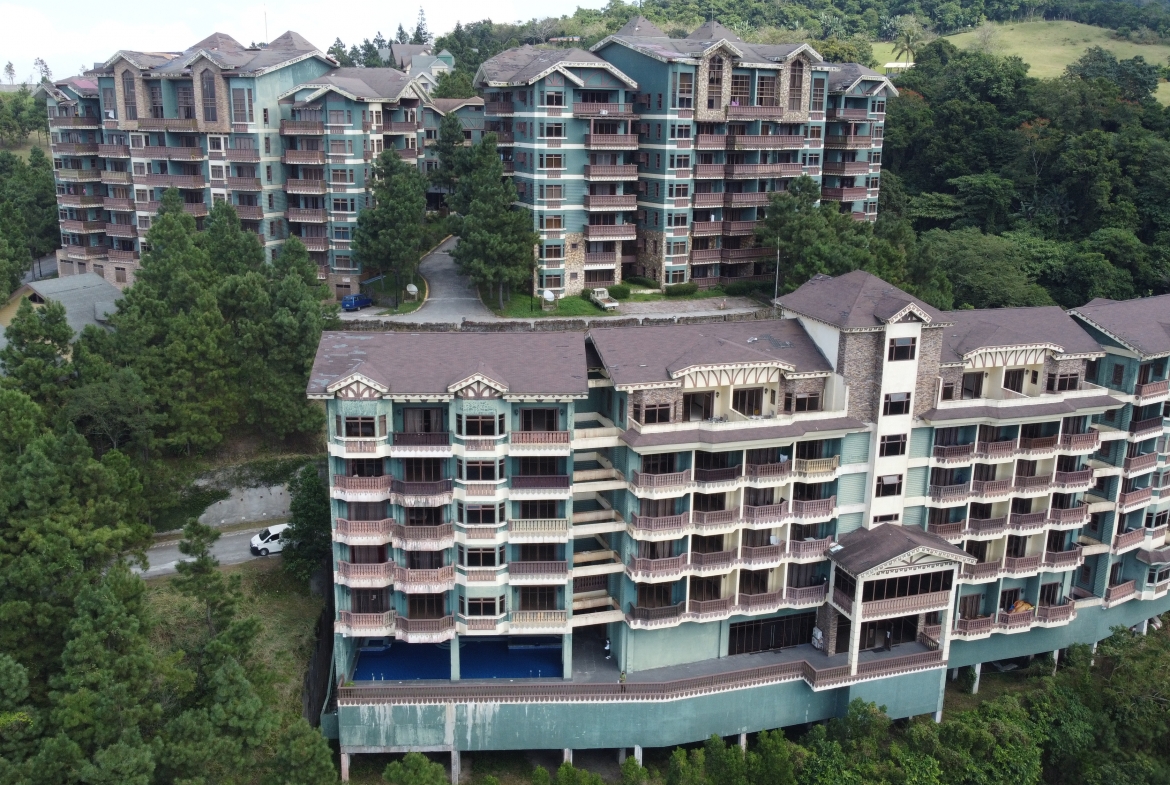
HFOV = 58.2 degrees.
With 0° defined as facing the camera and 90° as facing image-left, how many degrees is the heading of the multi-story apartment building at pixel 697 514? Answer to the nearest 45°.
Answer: approximately 0°

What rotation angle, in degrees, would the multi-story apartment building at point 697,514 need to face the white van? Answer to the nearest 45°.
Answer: approximately 90° to its right
